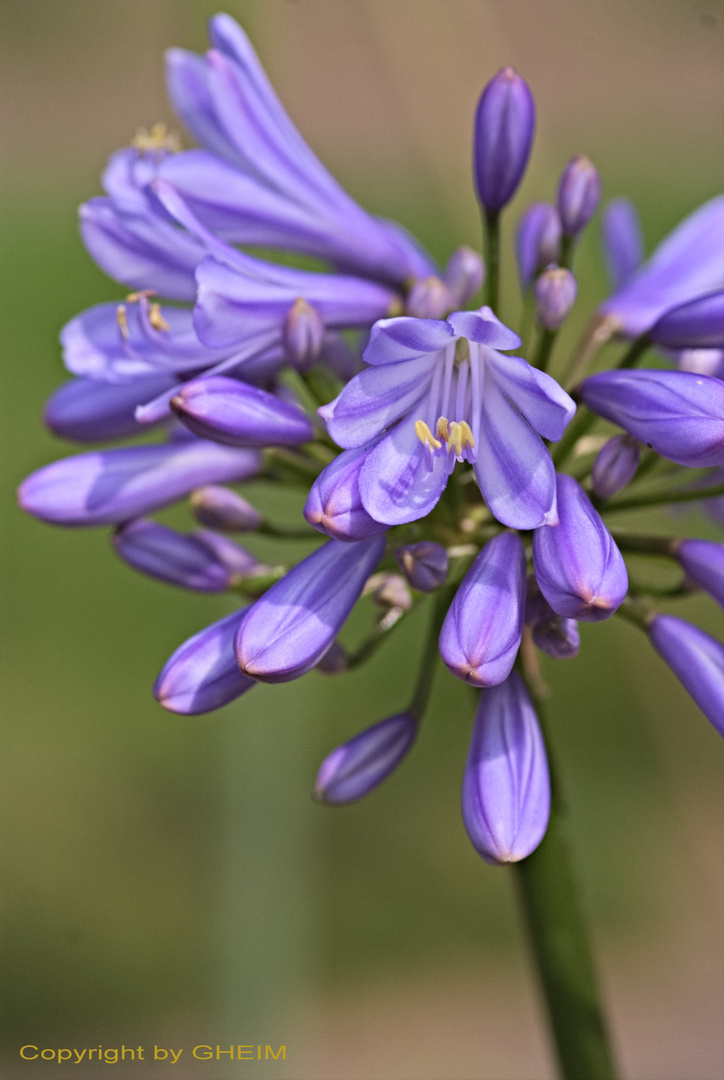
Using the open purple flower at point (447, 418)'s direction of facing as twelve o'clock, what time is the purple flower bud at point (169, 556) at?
The purple flower bud is roughly at 4 o'clock from the open purple flower.

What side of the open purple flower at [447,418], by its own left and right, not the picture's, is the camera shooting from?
front

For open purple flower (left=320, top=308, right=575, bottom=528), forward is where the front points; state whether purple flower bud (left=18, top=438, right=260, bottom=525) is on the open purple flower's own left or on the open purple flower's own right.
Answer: on the open purple flower's own right
